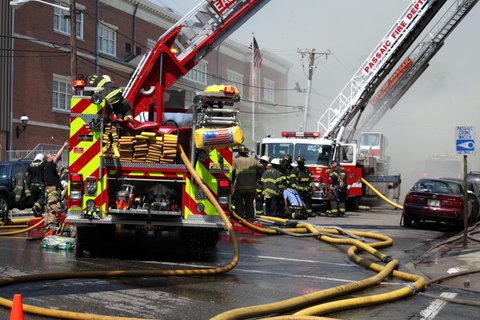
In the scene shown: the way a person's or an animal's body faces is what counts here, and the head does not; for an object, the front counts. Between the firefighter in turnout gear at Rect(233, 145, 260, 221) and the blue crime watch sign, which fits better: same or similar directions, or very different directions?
very different directions

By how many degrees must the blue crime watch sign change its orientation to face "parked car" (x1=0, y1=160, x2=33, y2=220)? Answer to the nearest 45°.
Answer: approximately 90° to its right

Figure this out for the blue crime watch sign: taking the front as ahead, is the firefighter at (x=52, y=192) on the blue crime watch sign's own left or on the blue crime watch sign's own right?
on the blue crime watch sign's own right

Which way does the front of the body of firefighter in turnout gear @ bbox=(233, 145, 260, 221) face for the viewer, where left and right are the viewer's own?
facing away from the viewer

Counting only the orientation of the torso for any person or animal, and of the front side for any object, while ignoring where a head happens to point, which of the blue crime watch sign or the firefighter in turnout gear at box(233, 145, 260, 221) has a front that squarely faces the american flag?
the firefighter in turnout gear

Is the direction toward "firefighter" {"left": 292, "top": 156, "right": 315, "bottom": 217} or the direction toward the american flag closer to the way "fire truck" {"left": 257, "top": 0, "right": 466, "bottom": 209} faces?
the firefighter

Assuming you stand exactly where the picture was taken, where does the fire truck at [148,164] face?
facing away from the viewer

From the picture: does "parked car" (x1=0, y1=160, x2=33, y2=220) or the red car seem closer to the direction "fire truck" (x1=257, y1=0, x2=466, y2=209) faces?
the parked car

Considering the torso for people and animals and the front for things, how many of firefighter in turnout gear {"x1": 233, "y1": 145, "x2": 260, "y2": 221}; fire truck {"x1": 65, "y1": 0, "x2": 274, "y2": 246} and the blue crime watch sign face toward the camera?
1

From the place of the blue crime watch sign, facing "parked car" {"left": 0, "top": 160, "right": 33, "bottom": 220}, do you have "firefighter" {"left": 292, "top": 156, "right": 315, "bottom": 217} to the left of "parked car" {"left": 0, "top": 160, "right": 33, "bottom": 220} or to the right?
right

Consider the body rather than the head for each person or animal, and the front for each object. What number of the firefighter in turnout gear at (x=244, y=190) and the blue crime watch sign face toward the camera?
1

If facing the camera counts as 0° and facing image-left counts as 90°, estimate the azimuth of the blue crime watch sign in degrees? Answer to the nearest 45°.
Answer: approximately 0°

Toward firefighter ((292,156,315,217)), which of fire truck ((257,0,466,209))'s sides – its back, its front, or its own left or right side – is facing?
front
